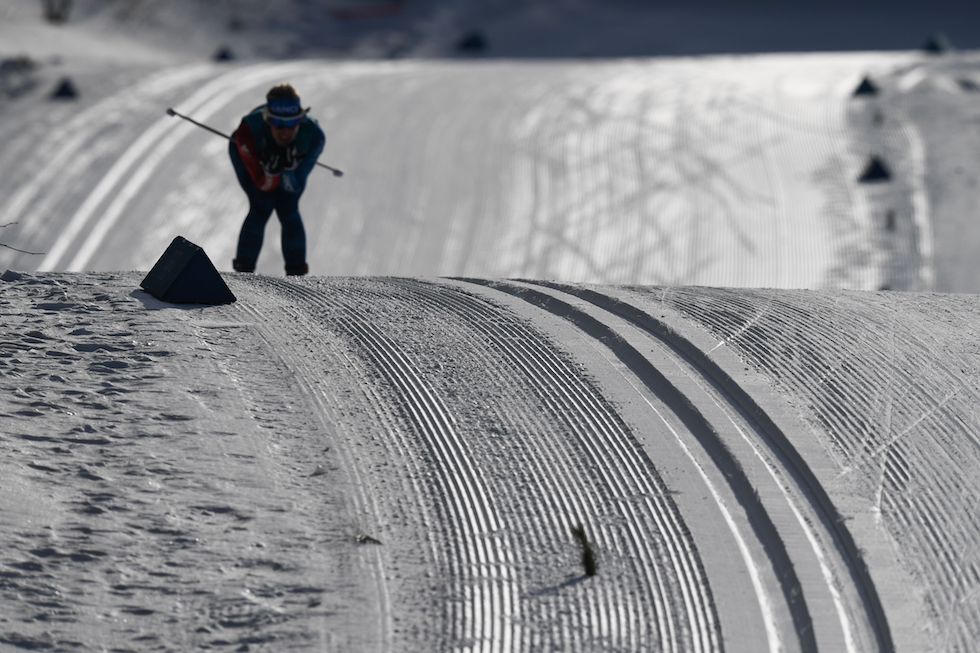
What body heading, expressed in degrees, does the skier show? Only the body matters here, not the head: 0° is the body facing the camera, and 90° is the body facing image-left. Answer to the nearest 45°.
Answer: approximately 0°
